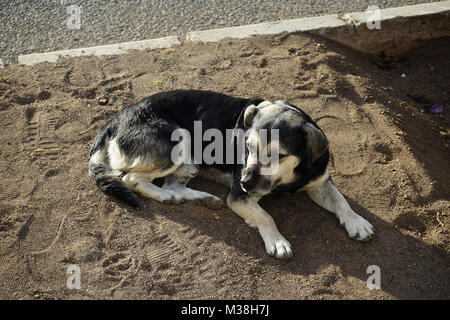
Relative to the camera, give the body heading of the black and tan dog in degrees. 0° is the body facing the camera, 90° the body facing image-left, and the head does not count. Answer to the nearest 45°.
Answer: approximately 315°

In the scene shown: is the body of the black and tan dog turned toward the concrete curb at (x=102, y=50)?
no

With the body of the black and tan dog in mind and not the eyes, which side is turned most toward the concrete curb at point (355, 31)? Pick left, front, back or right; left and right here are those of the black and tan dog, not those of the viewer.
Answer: left
